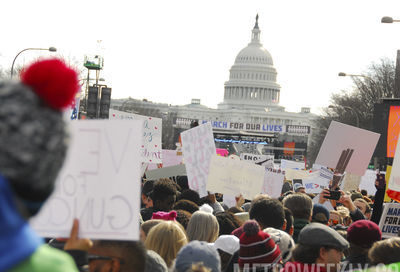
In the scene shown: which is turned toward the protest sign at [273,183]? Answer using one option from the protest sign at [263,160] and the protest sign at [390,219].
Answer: the protest sign at [263,160]

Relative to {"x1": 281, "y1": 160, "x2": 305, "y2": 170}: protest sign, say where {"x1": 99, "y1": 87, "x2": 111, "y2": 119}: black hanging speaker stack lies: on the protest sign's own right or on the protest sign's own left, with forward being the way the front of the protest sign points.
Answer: on the protest sign's own right

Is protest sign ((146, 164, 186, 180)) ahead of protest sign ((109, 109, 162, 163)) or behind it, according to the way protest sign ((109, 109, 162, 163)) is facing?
ahead

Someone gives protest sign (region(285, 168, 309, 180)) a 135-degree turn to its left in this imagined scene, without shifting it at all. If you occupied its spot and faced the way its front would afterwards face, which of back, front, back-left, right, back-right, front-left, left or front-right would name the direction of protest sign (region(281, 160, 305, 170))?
back-right

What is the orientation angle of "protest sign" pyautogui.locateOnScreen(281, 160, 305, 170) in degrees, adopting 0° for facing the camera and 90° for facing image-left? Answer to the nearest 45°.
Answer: approximately 0°
